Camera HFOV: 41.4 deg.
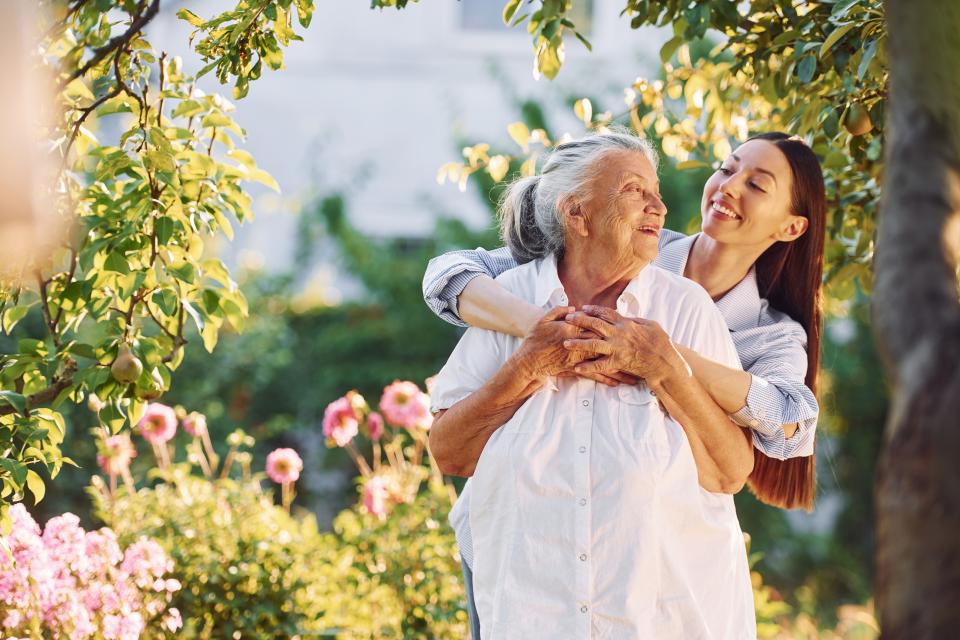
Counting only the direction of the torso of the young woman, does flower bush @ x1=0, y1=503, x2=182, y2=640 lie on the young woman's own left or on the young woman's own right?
on the young woman's own right

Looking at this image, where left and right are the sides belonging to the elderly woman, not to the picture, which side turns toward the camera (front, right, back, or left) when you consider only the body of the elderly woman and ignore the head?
front

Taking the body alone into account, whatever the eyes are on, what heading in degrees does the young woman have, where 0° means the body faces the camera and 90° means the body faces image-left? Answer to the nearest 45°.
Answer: approximately 45°

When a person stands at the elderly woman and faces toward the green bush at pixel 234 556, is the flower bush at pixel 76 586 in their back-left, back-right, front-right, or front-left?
front-left

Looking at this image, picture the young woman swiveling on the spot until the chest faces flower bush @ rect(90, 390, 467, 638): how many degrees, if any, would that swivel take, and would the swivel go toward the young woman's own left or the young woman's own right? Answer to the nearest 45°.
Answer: approximately 90° to the young woman's own right

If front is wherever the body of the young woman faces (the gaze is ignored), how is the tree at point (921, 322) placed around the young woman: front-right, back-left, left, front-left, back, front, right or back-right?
front-left

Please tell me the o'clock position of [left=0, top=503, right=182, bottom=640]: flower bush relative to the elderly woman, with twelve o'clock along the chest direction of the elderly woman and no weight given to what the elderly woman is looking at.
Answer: The flower bush is roughly at 4 o'clock from the elderly woman.

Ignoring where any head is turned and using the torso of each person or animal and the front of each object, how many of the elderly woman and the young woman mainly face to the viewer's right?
0

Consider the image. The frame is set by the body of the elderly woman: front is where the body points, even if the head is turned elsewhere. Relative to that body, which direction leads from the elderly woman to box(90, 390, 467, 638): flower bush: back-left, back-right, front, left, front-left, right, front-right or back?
back-right

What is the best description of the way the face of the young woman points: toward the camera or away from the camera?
toward the camera
